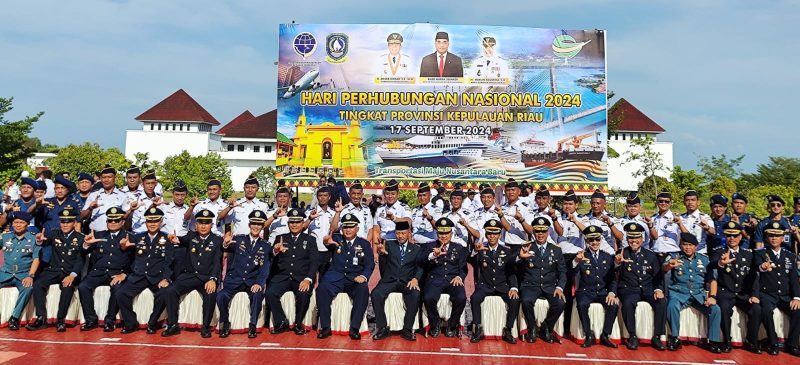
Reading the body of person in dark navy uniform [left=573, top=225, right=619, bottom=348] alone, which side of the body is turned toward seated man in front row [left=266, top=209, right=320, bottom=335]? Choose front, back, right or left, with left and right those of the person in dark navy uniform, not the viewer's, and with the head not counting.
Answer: right

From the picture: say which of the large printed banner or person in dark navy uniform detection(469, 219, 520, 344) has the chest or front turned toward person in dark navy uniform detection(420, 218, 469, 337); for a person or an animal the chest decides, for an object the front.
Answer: the large printed banner

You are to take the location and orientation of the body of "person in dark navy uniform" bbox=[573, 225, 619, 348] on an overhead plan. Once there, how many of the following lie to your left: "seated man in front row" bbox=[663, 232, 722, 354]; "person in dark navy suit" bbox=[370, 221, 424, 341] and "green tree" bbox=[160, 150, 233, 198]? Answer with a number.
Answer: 1

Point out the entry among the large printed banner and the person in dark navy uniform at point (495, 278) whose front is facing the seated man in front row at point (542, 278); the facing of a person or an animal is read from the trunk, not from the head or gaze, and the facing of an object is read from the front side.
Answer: the large printed banner

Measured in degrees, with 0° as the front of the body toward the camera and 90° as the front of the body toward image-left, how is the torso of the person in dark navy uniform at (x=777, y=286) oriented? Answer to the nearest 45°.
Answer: approximately 0°

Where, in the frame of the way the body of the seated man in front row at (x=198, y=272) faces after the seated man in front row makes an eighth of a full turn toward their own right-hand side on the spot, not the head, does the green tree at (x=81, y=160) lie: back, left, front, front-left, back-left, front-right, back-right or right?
back-right

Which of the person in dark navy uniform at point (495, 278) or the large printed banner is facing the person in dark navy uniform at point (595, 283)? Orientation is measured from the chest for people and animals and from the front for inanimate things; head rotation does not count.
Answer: the large printed banner

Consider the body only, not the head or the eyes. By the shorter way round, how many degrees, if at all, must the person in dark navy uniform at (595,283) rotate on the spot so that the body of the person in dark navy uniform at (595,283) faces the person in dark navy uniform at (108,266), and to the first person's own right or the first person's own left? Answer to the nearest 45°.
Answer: approximately 90° to the first person's own right

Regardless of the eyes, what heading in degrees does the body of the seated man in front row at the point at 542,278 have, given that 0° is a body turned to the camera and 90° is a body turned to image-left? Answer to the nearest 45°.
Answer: approximately 0°
